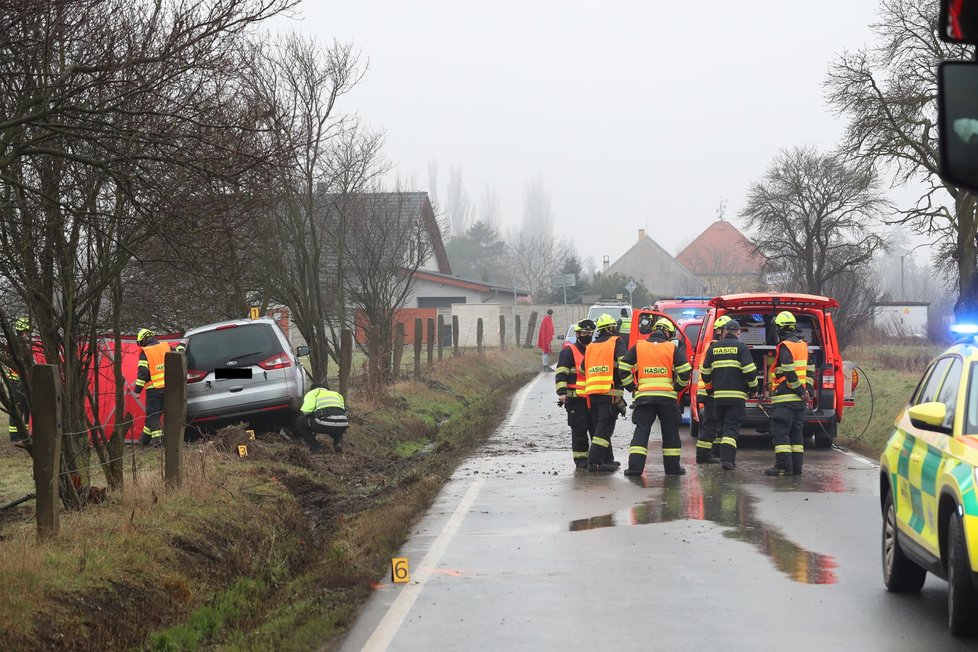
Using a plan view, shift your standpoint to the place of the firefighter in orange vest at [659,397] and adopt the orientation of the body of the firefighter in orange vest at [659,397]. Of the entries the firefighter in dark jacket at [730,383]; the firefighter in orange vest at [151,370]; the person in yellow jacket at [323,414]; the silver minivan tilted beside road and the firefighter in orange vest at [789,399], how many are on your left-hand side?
3

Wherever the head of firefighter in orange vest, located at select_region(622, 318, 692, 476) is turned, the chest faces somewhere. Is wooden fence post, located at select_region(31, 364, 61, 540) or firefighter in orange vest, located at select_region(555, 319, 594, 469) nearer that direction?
the firefighter in orange vest

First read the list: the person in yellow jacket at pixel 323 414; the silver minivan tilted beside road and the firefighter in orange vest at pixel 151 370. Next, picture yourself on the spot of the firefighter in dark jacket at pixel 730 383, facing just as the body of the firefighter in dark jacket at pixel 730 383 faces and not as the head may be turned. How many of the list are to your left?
3

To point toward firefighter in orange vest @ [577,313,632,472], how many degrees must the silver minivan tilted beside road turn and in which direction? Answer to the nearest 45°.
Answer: approximately 135° to its right

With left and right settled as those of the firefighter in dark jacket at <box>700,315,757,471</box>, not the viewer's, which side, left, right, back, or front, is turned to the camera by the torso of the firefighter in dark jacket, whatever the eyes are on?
back

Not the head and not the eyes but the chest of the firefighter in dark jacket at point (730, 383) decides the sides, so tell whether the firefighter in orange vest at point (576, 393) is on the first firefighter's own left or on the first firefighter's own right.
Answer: on the first firefighter's own left

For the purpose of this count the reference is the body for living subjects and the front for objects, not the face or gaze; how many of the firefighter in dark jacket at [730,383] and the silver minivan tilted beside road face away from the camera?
2

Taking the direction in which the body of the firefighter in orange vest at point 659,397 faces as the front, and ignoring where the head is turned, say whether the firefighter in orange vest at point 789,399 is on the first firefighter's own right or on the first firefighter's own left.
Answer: on the first firefighter's own right

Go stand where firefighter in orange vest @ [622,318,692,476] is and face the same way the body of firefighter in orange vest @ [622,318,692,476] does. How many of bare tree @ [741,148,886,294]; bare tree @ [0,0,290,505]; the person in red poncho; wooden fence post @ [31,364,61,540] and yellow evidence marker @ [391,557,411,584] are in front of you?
2

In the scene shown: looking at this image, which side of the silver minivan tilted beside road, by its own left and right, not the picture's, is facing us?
back

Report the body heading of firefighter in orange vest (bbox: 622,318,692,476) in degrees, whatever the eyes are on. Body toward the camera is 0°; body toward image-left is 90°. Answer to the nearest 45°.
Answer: approximately 180°

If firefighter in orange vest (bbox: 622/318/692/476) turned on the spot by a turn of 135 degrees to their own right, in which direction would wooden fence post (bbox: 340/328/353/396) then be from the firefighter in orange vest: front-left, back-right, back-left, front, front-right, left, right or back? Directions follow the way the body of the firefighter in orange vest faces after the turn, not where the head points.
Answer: back
